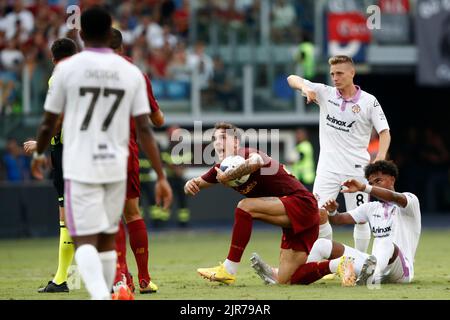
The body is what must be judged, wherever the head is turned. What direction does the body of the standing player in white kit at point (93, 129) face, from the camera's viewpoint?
away from the camera

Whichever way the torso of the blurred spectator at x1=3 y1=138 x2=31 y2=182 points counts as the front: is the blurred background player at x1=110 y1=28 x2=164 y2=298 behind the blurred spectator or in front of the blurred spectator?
in front

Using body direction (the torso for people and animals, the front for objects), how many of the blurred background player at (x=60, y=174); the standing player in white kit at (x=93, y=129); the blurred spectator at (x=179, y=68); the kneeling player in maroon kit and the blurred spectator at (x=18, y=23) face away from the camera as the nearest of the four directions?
1

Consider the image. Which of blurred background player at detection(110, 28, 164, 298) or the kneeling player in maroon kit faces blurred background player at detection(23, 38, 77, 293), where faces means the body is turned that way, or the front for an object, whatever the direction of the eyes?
the kneeling player in maroon kit

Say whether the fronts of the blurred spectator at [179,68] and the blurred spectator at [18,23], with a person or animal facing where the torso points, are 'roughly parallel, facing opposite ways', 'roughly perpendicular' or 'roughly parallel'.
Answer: roughly parallel

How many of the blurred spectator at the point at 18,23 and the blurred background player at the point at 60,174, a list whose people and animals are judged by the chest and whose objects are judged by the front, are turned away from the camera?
0

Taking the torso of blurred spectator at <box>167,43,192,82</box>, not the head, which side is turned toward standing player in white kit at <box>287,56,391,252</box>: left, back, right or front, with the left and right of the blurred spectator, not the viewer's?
front

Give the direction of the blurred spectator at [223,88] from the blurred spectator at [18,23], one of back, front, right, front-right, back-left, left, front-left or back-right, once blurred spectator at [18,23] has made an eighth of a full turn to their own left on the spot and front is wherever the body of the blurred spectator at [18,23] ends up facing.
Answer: front-left

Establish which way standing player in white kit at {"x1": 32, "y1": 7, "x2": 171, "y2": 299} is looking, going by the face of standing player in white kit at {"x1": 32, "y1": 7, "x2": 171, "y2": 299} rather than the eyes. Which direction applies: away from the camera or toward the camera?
away from the camera

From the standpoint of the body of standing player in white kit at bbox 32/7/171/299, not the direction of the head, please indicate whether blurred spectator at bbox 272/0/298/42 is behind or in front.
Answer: in front

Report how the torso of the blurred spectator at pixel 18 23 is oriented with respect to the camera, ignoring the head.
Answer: toward the camera

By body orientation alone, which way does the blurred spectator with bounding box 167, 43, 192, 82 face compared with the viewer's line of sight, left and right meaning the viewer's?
facing the viewer

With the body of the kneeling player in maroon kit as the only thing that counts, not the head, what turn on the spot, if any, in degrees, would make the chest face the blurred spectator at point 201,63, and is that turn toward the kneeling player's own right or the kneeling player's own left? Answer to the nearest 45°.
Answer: approximately 90° to the kneeling player's own right

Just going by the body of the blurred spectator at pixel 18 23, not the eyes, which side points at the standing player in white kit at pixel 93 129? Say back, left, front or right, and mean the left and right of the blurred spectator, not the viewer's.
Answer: front

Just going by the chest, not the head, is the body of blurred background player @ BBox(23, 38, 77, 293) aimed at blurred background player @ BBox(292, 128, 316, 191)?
no
